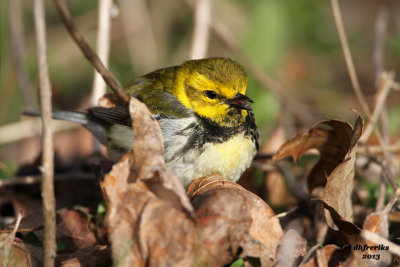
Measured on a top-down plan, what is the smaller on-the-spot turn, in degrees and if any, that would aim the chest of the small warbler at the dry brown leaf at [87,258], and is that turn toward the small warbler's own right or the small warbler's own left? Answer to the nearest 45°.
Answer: approximately 90° to the small warbler's own right

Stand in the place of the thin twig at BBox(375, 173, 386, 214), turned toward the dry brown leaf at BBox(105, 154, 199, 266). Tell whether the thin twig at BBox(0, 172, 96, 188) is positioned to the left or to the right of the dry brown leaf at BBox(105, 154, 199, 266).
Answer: right

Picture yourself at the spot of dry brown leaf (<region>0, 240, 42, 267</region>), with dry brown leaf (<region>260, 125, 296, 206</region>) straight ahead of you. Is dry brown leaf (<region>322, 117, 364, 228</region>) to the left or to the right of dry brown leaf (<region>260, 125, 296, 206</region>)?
right

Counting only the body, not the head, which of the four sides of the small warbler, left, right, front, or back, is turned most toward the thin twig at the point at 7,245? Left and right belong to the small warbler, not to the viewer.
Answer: right

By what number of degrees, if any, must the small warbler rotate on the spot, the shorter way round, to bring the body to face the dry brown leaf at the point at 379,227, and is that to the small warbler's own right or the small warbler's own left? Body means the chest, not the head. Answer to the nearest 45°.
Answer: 0° — it already faces it

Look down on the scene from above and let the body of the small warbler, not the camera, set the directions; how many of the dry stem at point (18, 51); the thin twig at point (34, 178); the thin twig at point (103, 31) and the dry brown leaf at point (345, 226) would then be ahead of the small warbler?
1

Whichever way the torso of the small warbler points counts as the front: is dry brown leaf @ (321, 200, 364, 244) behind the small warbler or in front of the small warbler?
in front

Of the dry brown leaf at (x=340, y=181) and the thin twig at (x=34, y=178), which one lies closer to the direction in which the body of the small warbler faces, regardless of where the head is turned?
the dry brown leaf

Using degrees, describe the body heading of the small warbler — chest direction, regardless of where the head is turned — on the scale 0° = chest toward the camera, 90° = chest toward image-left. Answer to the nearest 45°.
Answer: approximately 315°

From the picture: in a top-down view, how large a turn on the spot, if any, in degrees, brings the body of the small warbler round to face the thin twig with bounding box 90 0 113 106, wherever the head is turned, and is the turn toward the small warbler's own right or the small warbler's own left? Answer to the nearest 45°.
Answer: approximately 180°

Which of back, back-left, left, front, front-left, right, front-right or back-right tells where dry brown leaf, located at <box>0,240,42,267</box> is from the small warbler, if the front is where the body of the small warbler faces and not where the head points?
right

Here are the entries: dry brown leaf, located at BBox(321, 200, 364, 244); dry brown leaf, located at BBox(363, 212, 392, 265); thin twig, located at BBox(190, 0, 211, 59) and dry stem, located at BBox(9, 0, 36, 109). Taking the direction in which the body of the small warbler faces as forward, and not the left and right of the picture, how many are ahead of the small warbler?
2

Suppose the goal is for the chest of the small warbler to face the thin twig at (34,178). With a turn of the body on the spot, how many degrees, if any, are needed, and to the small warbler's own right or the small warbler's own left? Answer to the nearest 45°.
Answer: approximately 135° to the small warbler's own right

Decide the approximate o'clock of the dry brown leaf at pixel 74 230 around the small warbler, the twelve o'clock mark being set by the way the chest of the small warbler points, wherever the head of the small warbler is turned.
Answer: The dry brown leaf is roughly at 4 o'clock from the small warbler.
